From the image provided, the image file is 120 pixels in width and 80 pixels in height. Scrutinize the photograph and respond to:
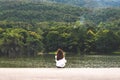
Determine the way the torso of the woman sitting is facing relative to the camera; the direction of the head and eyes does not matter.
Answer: away from the camera
